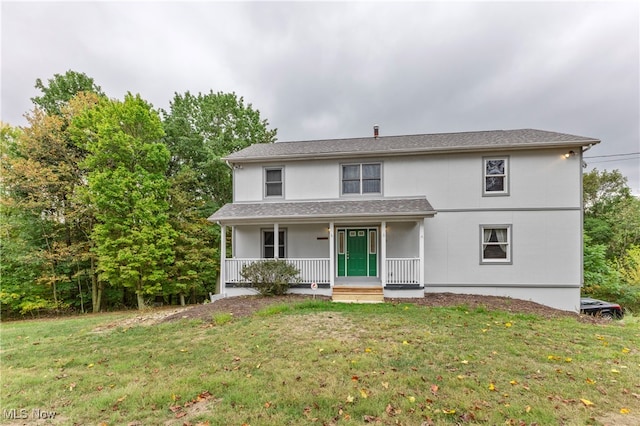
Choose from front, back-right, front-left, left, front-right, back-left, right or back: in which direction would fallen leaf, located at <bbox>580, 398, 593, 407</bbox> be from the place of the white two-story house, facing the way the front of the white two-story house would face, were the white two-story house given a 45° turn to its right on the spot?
front-left

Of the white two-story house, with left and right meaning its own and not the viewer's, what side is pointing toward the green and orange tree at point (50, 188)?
right

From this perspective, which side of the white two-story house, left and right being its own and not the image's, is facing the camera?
front

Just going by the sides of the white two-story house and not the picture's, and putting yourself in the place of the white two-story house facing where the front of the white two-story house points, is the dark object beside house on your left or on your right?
on your left

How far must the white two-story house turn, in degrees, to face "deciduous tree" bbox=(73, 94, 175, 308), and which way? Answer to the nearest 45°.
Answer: approximately 90° to its right
